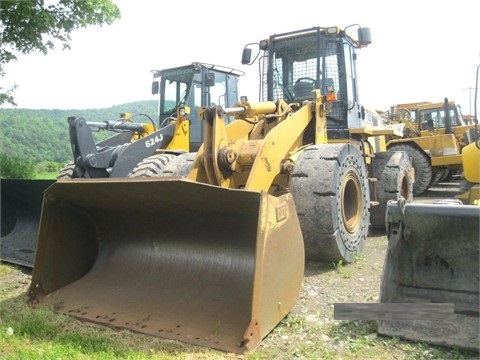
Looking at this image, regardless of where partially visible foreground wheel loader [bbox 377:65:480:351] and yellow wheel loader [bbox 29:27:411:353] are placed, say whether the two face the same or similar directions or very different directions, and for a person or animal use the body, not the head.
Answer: same or similar directions

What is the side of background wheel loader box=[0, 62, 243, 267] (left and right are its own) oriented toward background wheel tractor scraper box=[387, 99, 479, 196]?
back

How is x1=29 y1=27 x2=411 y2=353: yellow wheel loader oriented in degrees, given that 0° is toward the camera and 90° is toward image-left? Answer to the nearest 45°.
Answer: approximately 45°

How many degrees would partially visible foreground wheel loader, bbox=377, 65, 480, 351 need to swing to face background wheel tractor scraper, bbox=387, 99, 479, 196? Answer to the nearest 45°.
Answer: approximately 135° to its right

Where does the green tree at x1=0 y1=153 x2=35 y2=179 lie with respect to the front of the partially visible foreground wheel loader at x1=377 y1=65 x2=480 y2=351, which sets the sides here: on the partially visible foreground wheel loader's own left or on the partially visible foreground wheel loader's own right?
on the partially visible foreground wheel loader's own right

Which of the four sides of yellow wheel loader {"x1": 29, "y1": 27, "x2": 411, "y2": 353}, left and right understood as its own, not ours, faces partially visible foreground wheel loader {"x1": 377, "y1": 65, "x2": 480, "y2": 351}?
left

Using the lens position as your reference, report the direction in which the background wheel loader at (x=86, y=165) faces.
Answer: facing the viewer and to the left of the viewer

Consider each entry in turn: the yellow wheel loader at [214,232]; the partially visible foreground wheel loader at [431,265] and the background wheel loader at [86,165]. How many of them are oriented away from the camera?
0

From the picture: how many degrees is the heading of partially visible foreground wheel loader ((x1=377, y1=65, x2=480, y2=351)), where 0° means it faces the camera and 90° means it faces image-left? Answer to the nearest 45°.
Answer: approximately 45°
